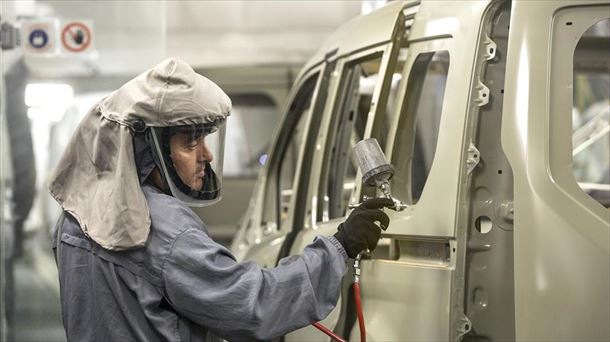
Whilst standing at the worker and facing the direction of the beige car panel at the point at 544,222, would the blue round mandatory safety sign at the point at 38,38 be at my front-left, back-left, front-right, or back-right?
back-left

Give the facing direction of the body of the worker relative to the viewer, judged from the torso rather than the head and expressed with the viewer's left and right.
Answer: facing away from the viewer and to the right of the viewer

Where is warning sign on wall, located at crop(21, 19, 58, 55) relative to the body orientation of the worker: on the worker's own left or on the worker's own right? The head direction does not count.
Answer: on the worker's own left

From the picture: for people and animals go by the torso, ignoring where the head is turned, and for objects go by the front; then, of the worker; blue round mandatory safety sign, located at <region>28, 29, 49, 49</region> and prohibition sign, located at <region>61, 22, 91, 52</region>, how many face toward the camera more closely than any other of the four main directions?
2

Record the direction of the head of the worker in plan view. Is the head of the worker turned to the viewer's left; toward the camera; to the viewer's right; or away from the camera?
to the viewer's right

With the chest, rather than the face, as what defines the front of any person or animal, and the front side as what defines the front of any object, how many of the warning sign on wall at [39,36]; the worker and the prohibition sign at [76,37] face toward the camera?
2

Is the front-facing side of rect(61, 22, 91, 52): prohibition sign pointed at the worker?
yes
